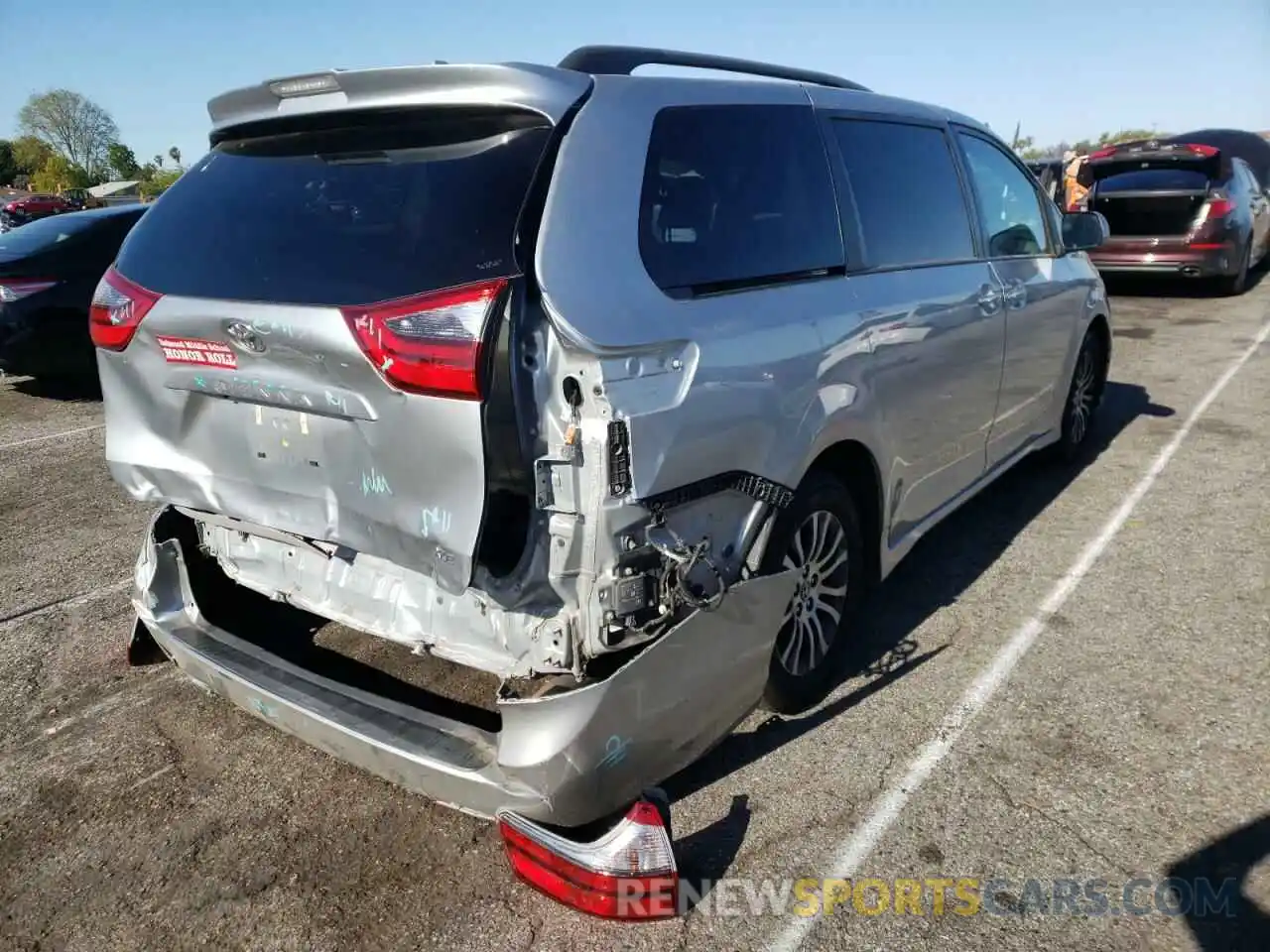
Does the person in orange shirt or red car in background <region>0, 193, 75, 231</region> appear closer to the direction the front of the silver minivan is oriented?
the person in orange shirt

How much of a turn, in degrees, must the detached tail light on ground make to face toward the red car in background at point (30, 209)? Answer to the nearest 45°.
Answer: approximately 135° to its right

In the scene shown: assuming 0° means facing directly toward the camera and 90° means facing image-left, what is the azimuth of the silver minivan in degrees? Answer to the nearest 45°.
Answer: approximately 225°

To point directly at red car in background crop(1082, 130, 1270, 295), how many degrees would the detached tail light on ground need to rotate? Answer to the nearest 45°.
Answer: approximately 135° to its left

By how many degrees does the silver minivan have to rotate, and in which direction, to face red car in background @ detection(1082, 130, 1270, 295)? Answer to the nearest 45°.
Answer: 0° — it already faces it

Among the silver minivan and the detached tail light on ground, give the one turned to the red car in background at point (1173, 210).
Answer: the silver minivan

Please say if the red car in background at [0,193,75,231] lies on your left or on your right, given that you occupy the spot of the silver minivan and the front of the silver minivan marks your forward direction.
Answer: on your left

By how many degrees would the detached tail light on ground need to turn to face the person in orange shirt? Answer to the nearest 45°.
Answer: approximately 135° to its left

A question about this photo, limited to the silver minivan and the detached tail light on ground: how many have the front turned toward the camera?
1
